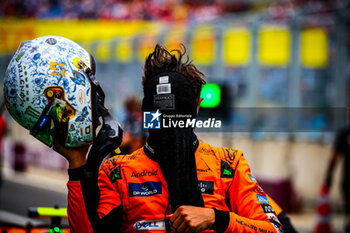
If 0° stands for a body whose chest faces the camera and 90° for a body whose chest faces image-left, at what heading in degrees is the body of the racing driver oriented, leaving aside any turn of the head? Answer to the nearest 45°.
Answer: approximately 0°

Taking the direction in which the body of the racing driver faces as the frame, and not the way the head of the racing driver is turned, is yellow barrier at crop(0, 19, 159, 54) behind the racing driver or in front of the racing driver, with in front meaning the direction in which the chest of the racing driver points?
behind
